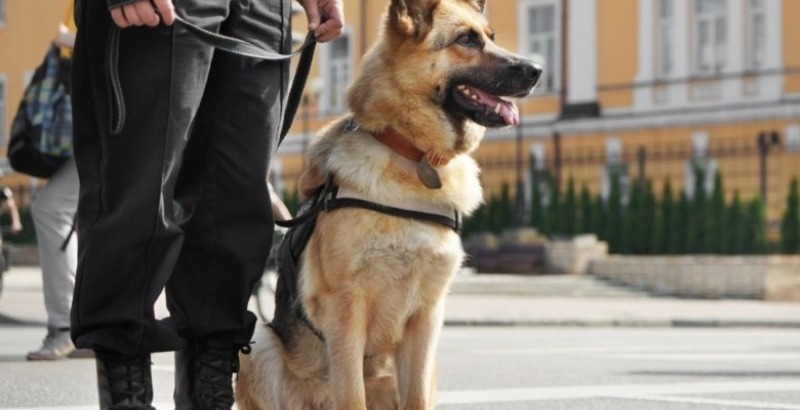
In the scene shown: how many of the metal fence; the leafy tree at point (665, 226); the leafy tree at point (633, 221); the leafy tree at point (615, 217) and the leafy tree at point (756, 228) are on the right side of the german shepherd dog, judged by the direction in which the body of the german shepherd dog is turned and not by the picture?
0

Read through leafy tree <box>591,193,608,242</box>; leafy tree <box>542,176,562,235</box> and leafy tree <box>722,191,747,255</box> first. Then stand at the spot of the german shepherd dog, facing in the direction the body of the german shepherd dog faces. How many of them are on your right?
0

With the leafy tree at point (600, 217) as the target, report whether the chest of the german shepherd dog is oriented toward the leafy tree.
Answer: no

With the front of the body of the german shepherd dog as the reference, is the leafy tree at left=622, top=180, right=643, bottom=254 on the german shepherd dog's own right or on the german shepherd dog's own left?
on the german shepherd dog's own left

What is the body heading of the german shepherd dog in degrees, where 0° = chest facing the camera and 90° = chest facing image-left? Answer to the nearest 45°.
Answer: approximately 315°

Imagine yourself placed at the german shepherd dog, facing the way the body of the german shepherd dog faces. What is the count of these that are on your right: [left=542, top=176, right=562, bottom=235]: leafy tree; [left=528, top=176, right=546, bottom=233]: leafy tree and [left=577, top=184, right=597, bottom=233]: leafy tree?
0

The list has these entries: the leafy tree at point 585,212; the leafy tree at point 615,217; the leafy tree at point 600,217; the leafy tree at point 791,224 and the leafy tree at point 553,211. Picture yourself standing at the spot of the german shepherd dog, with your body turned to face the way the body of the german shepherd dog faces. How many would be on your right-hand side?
0

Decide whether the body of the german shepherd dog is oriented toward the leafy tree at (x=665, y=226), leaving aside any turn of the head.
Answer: no

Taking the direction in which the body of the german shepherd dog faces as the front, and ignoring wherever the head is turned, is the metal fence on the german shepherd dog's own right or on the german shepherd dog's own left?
on the german shepherd dog's own left

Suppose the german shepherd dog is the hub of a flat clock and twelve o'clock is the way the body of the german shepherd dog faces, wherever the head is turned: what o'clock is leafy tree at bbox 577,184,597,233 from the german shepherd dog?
The leafy tree is roughly at 8 o'clock from the german shepherd dog.

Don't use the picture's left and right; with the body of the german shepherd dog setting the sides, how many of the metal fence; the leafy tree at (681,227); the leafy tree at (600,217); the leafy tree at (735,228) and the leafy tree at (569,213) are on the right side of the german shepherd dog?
0

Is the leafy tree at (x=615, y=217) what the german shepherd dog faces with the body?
no

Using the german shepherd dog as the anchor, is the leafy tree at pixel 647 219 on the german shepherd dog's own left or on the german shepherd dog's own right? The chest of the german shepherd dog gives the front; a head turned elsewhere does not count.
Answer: on the german shepherd dog's own left

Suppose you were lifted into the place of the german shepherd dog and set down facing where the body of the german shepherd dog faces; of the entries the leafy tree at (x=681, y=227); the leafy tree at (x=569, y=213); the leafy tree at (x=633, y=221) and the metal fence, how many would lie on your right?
0

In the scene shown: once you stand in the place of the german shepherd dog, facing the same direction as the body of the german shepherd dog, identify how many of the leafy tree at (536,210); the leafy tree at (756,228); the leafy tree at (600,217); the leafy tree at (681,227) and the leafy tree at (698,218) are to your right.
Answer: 0

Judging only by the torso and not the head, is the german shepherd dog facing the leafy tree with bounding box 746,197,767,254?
no
